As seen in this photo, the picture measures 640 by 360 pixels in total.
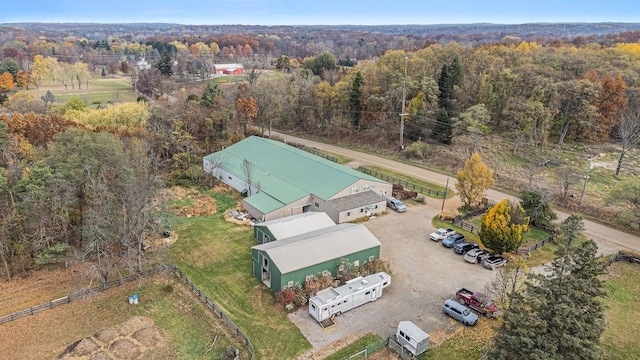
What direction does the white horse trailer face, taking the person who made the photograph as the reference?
facing away from the viewer and to the right of the viewer

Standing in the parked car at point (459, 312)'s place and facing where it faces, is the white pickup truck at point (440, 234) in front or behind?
behind

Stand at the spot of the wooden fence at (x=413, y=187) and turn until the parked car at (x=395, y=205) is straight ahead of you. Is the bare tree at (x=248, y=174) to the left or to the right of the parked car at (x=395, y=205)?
right

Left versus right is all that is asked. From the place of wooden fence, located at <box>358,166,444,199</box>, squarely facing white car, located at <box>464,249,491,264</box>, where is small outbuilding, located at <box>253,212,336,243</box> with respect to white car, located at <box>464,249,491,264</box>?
right

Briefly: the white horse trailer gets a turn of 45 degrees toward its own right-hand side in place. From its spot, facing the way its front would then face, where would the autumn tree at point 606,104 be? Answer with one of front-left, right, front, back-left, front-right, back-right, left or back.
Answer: front-left

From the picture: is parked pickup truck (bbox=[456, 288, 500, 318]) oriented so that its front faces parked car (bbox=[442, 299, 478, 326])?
no

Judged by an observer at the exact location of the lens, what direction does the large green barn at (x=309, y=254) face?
facing the viewer and to the left of the viewer

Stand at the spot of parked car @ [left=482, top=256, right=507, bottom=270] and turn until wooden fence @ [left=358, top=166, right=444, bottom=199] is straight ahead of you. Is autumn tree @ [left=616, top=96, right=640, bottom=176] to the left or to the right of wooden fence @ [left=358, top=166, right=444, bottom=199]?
right

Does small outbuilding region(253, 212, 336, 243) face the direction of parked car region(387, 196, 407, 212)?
no

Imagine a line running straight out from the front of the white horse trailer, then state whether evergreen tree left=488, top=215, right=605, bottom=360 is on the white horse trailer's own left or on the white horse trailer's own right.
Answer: on the white horse trailer's own right

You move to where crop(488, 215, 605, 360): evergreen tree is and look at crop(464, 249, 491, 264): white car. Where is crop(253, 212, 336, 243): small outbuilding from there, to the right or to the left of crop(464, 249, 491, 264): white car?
left

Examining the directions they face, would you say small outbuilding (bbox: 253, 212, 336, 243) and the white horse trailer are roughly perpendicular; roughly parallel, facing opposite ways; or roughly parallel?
roughly parallel, facing opposite ways

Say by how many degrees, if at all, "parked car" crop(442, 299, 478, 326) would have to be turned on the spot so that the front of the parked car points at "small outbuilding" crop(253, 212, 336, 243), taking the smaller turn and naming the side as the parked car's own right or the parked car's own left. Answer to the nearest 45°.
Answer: approximately 135° to the parked car's own right
